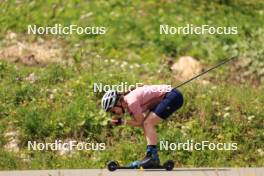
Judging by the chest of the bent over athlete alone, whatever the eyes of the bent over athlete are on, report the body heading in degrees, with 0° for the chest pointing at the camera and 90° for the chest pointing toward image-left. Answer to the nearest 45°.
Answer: approximately 90°
